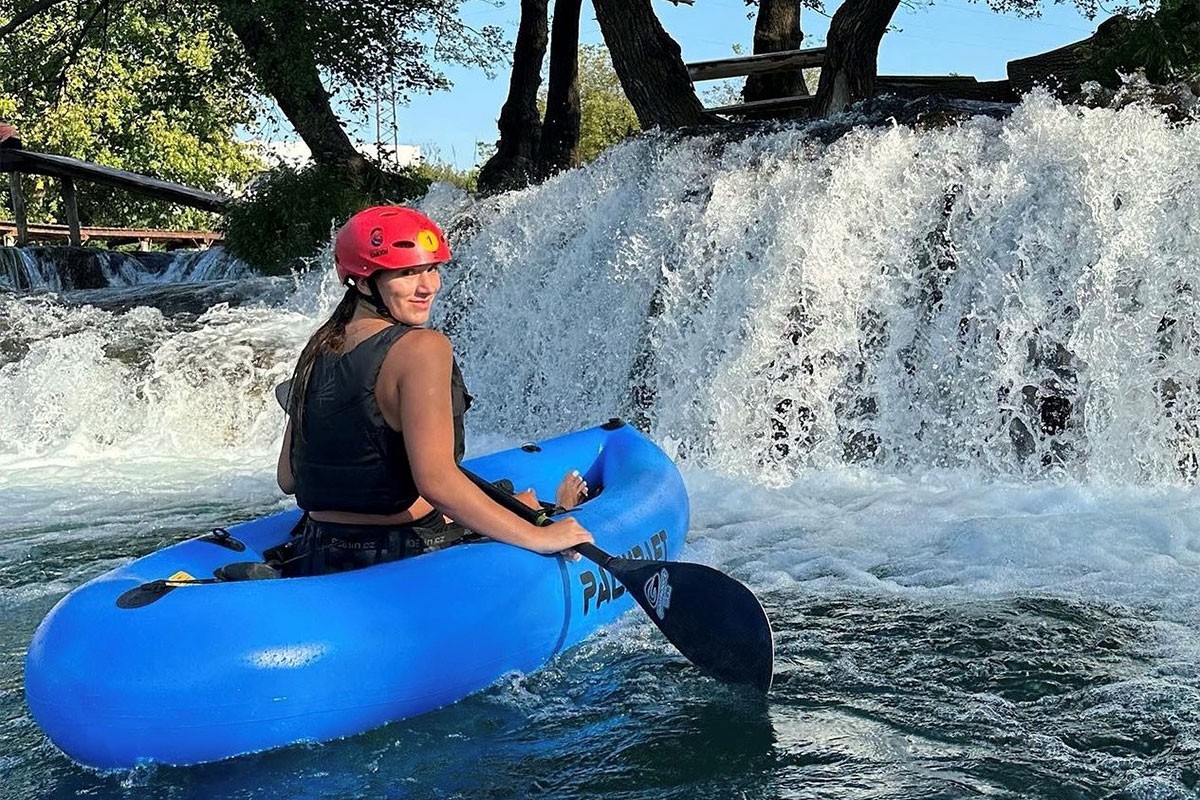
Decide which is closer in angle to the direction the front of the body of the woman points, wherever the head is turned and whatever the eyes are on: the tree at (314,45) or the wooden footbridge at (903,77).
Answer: the wooden footbridge

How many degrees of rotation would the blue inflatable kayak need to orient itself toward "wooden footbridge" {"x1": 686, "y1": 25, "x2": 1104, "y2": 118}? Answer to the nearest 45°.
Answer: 0° — it already faces it

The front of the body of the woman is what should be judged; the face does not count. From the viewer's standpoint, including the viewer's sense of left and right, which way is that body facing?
facing away from the viewer and to the right of the viewer

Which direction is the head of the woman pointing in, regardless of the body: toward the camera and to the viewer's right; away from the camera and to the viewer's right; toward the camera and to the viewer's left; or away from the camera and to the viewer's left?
toward the camera and to the viewer's right

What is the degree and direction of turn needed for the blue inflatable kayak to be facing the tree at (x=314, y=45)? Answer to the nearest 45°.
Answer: approximately 45° to its left

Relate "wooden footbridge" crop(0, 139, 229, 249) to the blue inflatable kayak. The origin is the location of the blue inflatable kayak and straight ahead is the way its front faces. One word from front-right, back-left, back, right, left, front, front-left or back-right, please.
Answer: front-left

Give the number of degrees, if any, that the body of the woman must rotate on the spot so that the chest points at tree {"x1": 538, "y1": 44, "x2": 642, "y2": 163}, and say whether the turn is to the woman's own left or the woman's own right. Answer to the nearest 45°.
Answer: approximately 45° to the woman's own left

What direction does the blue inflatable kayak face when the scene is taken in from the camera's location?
facing away from the viewer and to the right of the viewer
